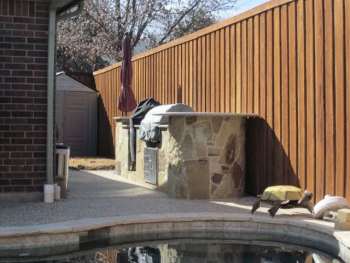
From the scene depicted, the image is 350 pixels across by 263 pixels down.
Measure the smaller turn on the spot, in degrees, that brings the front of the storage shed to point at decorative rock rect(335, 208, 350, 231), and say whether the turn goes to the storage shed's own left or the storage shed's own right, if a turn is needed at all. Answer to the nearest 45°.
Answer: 0° — it already faces it

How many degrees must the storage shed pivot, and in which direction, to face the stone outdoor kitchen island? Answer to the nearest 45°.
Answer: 0° — it already faces it

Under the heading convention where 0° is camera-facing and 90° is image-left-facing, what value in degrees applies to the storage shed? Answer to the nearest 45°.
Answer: approximately 0°

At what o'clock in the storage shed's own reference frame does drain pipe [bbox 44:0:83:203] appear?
The drain pipe is roughly at 12 o'clock from the storage shed.
